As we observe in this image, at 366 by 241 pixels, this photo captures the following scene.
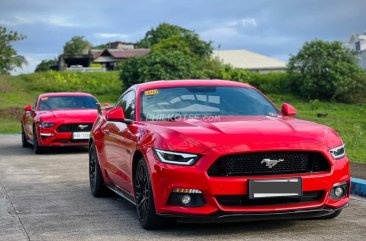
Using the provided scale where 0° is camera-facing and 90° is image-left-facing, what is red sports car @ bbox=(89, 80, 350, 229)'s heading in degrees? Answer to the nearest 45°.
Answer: approximately 315°

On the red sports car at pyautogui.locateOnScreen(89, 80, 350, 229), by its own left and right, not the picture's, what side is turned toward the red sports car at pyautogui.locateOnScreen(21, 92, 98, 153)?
back

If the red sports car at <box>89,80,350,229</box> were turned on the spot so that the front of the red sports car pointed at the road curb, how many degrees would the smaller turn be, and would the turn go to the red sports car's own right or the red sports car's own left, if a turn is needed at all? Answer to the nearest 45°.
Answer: approximately 90° to the red sports car's own left
